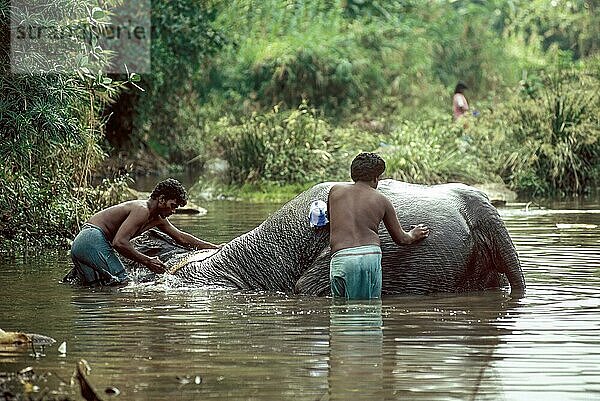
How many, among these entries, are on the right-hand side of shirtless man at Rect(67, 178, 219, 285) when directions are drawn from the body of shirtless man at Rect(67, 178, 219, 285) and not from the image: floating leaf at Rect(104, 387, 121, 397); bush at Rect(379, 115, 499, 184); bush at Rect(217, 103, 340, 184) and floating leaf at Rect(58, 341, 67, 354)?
2

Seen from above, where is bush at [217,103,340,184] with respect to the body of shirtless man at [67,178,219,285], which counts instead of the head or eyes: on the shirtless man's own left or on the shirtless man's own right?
on the shirtless man's own left

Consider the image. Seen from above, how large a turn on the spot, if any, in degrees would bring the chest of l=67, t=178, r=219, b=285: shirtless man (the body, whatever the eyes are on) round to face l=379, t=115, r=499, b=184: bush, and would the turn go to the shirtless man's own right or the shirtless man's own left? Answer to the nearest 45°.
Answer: approximately 45° to the shirtless man's own left

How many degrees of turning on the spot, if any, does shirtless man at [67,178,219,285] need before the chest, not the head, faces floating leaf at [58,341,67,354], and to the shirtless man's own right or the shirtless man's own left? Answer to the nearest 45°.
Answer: approximately 90° to the shirtless man's own right

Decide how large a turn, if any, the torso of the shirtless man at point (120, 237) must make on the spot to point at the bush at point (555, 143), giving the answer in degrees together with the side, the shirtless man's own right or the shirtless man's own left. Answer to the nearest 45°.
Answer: approximately 45° to the shirtless man's own left

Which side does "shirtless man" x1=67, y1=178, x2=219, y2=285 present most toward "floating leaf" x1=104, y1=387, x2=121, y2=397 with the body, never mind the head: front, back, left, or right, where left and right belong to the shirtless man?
right

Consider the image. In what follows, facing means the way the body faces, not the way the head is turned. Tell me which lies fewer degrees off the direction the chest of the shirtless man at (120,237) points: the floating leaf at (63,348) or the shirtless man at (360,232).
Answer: the shirtless man

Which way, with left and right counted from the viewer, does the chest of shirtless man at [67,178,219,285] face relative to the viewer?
facing to the right of the viewer

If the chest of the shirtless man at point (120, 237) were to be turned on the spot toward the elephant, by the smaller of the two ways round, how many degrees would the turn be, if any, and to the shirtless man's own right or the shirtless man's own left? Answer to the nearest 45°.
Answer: approximately 45° to the shirtless man's own right
